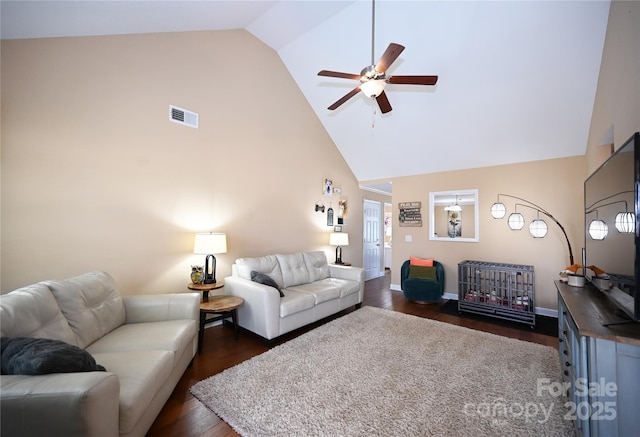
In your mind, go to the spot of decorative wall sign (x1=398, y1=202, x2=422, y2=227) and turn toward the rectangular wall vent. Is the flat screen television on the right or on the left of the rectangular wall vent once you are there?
left

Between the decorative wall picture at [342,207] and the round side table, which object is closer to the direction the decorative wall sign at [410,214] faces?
the round side table

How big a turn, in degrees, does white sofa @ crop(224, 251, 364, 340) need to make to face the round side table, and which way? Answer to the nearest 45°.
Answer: approximately 90° to its right

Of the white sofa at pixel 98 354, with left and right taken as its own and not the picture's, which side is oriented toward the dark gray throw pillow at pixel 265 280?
left

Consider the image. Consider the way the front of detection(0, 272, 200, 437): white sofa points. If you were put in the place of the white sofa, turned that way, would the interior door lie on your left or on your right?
on your left

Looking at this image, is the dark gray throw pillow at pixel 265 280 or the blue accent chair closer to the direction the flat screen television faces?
the dark gray throw pillow

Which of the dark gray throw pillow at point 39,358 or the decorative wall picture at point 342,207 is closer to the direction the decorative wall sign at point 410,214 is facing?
the dark gray throw pillow

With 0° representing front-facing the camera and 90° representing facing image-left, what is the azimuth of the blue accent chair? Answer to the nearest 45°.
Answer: approximately 0°

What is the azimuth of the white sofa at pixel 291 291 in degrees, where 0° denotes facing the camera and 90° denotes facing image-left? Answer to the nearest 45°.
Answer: approximately 315°

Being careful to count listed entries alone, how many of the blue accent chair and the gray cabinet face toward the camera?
1

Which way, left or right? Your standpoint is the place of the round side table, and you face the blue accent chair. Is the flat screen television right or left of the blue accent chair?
right
